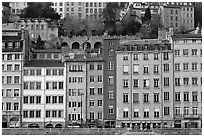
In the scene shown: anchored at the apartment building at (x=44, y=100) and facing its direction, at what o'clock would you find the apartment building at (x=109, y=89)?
the apartment building at (x=109, y=89) is roughly at 9 o'clock from the apartment building at (x=44, y=100).

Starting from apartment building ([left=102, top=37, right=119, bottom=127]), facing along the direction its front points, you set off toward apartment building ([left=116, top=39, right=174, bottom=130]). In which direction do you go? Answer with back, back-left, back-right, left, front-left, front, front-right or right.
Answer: left

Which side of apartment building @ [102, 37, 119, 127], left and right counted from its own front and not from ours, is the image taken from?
front

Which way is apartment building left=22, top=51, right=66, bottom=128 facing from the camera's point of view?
toward the camera

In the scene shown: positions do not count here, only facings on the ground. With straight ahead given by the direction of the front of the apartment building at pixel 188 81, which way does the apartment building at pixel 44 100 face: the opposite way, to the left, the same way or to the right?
the same way

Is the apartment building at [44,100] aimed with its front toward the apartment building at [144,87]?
no

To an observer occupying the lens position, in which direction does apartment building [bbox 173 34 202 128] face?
facing the viewer

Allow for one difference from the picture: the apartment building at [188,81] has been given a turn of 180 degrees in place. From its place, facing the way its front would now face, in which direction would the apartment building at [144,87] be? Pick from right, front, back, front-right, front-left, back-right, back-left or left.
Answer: left

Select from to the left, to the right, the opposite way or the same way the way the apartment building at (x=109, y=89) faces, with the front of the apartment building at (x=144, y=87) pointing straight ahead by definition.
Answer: the same way

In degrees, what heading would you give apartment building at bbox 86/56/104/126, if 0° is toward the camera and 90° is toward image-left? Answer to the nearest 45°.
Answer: approximately 0°

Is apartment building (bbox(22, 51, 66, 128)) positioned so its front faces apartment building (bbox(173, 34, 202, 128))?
no

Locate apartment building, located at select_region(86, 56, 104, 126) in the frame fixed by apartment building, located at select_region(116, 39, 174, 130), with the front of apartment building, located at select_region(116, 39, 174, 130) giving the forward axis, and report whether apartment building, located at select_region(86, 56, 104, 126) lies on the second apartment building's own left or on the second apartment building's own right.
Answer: on the second apartment building's own right

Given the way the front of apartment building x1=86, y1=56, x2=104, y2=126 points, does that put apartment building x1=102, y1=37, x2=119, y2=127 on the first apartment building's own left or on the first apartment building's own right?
on the first apartment building's own left

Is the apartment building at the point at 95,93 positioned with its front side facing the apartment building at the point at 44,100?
no
